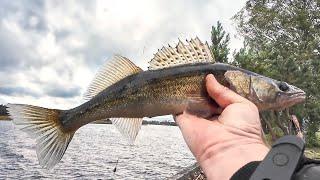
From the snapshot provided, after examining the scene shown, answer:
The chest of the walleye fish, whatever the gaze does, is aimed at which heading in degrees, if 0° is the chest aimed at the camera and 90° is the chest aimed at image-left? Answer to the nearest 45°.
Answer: approximately 270°

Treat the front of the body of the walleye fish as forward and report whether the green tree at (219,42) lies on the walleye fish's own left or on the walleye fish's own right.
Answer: on the walleye fish's own left

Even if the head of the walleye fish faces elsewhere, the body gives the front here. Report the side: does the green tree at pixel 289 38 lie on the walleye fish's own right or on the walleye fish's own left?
on the walleye fish's own left
